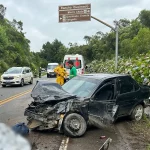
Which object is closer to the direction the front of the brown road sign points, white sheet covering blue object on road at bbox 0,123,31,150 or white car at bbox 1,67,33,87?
the white sheet covering blue object on road

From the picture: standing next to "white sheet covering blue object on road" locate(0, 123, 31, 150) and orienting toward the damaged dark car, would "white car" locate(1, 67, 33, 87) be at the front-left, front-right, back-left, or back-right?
front-left

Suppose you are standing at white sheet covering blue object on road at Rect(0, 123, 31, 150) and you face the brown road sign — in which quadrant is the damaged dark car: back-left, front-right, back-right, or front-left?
front-right

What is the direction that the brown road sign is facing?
toward the camera

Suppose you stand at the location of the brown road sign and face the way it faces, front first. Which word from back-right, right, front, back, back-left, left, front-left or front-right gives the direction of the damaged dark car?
front

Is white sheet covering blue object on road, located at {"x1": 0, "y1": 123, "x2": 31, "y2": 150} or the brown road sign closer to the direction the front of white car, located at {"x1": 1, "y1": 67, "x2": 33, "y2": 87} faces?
the white sheet covering blue object on road

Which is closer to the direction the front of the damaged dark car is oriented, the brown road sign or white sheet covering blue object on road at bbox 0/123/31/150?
the white sheet covering blue object on road

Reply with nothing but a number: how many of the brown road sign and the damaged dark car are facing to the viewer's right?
0

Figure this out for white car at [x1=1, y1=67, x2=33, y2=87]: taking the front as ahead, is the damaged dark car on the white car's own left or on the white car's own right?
on the white car's own left

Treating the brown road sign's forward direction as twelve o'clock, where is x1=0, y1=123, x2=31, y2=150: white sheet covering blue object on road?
The white sheet covering blue object on road is roughly at 12 o'clock from the brown road sign.

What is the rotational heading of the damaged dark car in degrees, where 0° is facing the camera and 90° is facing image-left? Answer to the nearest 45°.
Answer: approximately 45°

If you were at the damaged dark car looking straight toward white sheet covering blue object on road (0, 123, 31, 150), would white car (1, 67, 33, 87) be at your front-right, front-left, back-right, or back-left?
back-right

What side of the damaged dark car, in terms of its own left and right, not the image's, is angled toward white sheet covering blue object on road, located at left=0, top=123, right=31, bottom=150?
front

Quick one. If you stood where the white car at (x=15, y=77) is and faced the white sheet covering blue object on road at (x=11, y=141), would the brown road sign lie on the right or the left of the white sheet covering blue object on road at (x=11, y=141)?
left

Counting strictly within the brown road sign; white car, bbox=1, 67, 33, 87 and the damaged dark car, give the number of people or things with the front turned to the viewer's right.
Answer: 0

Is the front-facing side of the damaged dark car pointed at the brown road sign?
no

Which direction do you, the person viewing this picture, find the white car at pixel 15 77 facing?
facing the viewer and to the left of the viewer

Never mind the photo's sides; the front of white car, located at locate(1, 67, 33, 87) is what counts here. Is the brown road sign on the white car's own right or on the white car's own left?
on the white car's own left
